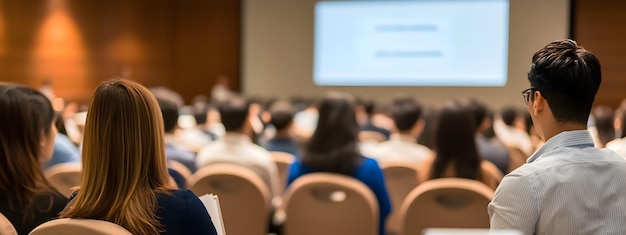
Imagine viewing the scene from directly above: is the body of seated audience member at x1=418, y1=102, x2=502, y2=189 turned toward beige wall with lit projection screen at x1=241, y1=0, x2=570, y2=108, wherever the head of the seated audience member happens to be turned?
yes

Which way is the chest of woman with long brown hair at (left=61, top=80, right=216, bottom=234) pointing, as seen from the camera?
away from the camera

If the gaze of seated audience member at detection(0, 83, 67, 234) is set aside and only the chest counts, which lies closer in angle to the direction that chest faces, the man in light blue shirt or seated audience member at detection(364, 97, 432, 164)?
the seated audience member

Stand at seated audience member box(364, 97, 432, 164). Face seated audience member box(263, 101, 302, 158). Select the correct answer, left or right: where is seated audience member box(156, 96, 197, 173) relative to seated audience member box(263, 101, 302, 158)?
left

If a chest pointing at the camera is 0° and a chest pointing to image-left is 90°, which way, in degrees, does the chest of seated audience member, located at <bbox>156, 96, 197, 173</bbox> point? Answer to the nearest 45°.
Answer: approximately 180°

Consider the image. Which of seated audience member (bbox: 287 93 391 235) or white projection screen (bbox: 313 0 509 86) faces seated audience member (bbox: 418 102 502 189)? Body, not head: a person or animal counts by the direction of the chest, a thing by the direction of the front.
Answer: the white projection screen

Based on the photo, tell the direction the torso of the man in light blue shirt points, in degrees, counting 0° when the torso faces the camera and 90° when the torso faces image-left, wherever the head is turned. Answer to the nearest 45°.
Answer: approximately 135°

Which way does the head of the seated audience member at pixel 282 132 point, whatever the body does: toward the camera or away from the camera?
away from the camera

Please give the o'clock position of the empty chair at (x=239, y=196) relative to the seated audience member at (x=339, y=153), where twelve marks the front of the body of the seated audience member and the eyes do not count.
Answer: The empty chair is roughly at 8 o'clock from the seated audience member.

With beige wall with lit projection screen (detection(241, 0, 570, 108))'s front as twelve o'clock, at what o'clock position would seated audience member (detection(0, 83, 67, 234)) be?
The seated audience member is roughly at 12 o'clock from the beige wall with lit projection screen.

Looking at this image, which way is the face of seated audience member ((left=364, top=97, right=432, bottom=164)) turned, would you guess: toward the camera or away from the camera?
away from the camera

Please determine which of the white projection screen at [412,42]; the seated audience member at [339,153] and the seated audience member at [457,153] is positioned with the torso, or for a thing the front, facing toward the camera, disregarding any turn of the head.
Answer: the white projection screen

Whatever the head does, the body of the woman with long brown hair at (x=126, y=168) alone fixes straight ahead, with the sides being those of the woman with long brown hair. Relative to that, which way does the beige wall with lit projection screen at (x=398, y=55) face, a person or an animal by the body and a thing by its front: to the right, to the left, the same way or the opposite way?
the opposite way

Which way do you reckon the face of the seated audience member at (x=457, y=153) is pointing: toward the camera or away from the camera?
away from the camera

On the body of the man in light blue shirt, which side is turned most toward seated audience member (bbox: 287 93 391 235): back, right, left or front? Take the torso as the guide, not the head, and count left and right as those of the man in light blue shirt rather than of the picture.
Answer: front

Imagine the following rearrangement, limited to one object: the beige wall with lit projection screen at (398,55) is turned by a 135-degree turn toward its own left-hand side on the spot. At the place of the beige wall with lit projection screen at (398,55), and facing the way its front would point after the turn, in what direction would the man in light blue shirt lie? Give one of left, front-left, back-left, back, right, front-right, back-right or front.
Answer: back-right

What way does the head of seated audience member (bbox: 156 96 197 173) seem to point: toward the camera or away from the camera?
away from the camera

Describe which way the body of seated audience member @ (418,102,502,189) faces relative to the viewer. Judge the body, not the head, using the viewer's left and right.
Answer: facing away from the viewer
